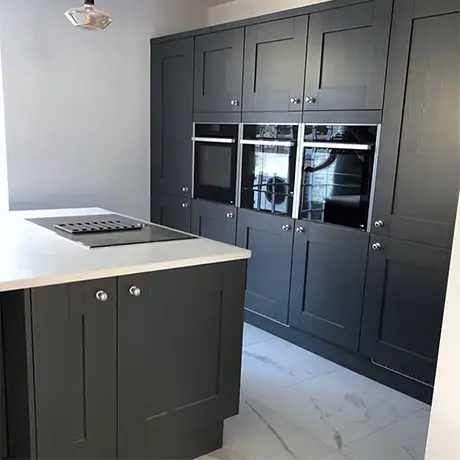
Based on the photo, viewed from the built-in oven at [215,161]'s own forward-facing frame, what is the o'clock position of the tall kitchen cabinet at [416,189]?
The tall kitchen cabinet is roughly at 9 o'clock from the built-in oven.

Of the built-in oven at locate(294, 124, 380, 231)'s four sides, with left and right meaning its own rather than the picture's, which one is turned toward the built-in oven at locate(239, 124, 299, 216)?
right

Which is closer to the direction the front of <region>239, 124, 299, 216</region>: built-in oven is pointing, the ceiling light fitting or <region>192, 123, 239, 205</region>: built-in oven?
the ceiling light fitting

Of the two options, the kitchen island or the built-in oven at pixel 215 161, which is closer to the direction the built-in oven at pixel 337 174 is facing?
the kitchen island

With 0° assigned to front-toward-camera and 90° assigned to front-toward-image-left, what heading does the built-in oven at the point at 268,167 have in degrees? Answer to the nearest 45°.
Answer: approximately 45°

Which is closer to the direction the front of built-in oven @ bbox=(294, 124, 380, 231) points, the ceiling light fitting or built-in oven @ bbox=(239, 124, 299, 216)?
the ceiling light fitting

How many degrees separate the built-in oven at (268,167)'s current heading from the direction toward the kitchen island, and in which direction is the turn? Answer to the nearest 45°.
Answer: approximately 45° to its left

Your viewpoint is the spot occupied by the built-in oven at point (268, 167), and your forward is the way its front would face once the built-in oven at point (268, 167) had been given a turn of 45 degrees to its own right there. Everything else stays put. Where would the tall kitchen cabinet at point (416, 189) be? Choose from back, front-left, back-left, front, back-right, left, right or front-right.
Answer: back-left

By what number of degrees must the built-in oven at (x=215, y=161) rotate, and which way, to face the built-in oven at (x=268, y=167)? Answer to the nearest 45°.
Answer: approximately 90° to its left

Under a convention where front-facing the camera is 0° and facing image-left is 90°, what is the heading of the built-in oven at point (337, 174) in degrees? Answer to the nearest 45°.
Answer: approximately 45°

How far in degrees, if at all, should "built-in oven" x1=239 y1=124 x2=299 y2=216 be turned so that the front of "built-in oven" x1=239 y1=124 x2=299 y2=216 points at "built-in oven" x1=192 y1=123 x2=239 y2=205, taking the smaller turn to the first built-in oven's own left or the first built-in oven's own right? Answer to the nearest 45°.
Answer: approximately 90° to the first built-in oven's own right

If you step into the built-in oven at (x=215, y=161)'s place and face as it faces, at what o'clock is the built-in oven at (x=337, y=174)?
the built-in oven at (x=337, y=174) is roughly at 9 o'clock from the built-in oven at (x=215, y=161).
